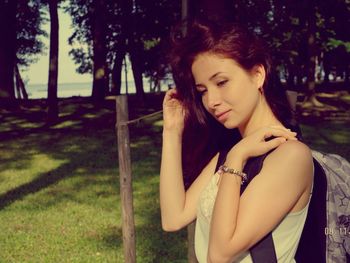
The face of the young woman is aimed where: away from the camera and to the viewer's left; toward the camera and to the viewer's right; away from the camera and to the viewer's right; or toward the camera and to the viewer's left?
toward the camera and to the viewer's left

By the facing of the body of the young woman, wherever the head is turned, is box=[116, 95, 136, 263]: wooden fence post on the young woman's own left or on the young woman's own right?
on the young woman's own right

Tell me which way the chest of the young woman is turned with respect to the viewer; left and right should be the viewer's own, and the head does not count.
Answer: facing the viewer and to the left of the viewer
